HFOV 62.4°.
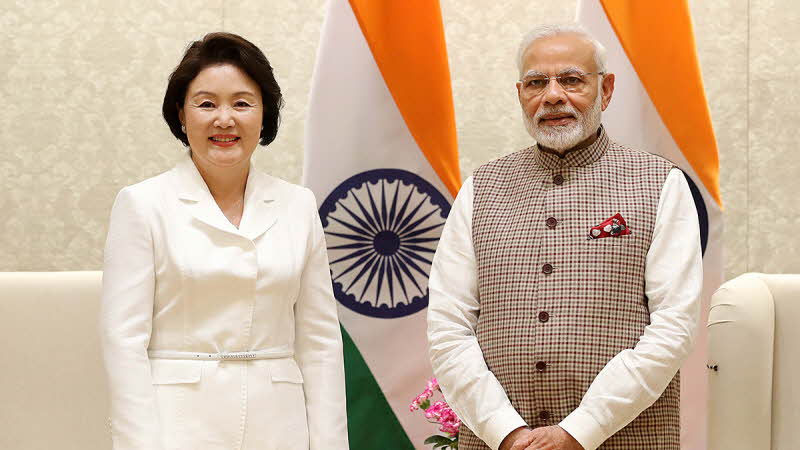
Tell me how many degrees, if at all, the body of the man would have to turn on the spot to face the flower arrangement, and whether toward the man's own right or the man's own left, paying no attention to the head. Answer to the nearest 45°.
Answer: approximately 135° to the man's own right

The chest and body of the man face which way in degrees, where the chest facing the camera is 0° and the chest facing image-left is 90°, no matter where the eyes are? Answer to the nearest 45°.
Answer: approximately 0°

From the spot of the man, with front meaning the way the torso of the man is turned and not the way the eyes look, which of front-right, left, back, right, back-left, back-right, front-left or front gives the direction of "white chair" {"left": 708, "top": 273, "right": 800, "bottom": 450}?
back-left

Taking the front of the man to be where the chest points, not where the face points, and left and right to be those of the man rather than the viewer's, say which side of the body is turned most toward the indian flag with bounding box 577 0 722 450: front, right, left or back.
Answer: back

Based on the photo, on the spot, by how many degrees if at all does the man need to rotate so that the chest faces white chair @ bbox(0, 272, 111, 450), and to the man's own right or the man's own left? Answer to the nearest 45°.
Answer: approximately 90° to the man's own right

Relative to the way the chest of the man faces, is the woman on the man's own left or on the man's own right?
on the man's own right

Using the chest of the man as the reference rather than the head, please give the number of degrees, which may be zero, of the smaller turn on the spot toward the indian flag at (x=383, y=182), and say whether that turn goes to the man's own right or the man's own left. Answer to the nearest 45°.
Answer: approximately 135° to the man's own right
